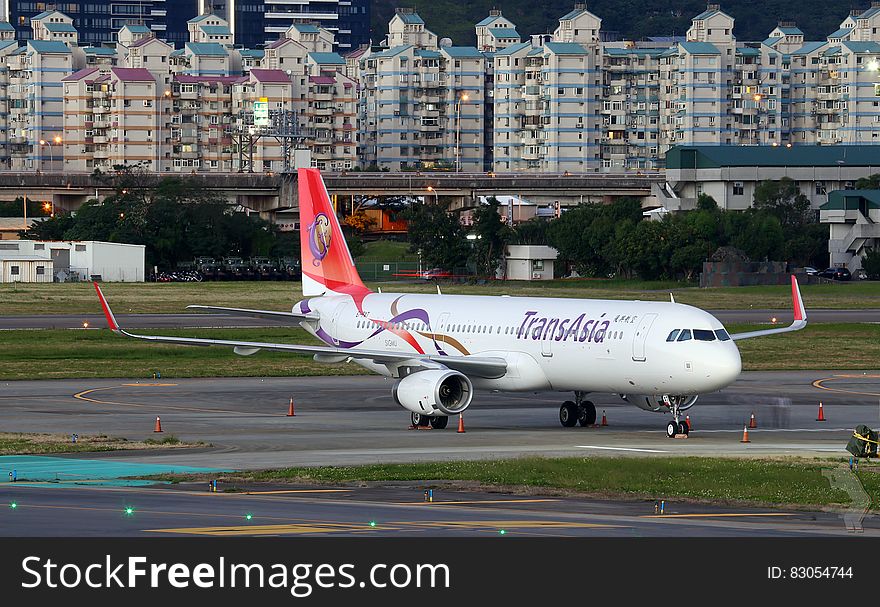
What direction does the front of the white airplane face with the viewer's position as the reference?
facing the viewer and to the right of the viewer
